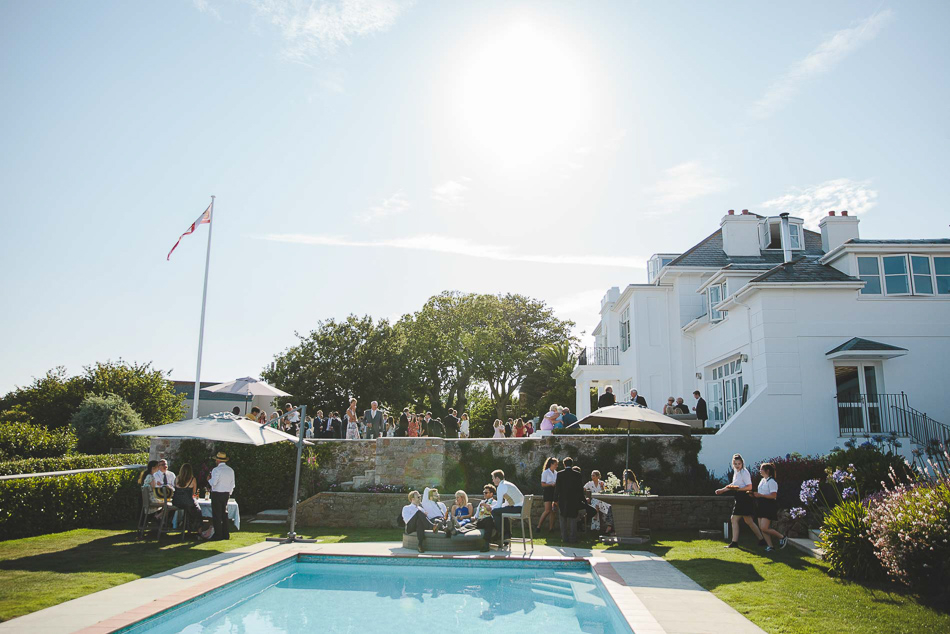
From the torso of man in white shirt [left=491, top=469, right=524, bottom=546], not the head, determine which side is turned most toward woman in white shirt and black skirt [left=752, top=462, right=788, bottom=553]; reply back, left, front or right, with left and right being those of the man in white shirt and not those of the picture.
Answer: back

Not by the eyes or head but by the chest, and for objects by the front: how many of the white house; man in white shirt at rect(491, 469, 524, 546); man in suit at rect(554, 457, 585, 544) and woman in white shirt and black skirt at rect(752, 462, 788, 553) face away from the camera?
1

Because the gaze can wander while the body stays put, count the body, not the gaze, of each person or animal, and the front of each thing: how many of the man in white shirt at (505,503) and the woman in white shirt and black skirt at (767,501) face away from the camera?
0

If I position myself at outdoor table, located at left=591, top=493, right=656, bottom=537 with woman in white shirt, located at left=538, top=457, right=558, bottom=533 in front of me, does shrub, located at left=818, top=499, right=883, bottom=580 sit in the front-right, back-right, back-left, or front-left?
back-left

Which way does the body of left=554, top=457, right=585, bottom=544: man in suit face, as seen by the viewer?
away from the camera

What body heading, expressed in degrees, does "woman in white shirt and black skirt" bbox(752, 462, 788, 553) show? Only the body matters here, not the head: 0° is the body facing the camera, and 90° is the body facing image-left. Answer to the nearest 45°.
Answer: approximately 90°

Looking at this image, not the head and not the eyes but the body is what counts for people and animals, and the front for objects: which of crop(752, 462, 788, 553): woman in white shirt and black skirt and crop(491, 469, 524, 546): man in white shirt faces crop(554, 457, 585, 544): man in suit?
the woman in white shirt and black skirt

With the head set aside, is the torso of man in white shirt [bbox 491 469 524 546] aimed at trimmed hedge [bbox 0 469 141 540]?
yes

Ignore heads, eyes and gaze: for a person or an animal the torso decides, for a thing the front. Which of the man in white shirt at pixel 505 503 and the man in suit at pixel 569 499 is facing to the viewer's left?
the man in white shirt

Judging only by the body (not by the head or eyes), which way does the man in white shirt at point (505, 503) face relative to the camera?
to the viewer's left

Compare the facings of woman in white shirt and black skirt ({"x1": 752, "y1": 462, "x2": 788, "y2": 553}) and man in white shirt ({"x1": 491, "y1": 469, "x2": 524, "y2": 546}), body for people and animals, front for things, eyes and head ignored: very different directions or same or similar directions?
same or similar directions

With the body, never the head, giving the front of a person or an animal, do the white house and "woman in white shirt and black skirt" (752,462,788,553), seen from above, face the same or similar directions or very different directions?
same or similar directions

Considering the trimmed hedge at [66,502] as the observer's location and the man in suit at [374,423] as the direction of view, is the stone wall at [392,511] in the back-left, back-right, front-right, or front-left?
front-right

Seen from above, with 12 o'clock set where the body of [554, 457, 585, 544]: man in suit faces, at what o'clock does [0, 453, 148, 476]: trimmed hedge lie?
The trimmed hedge is roughly at 9 o'clock from the man in suit.
